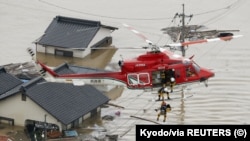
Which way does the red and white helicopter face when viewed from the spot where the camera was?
facing to the right of the viewer
